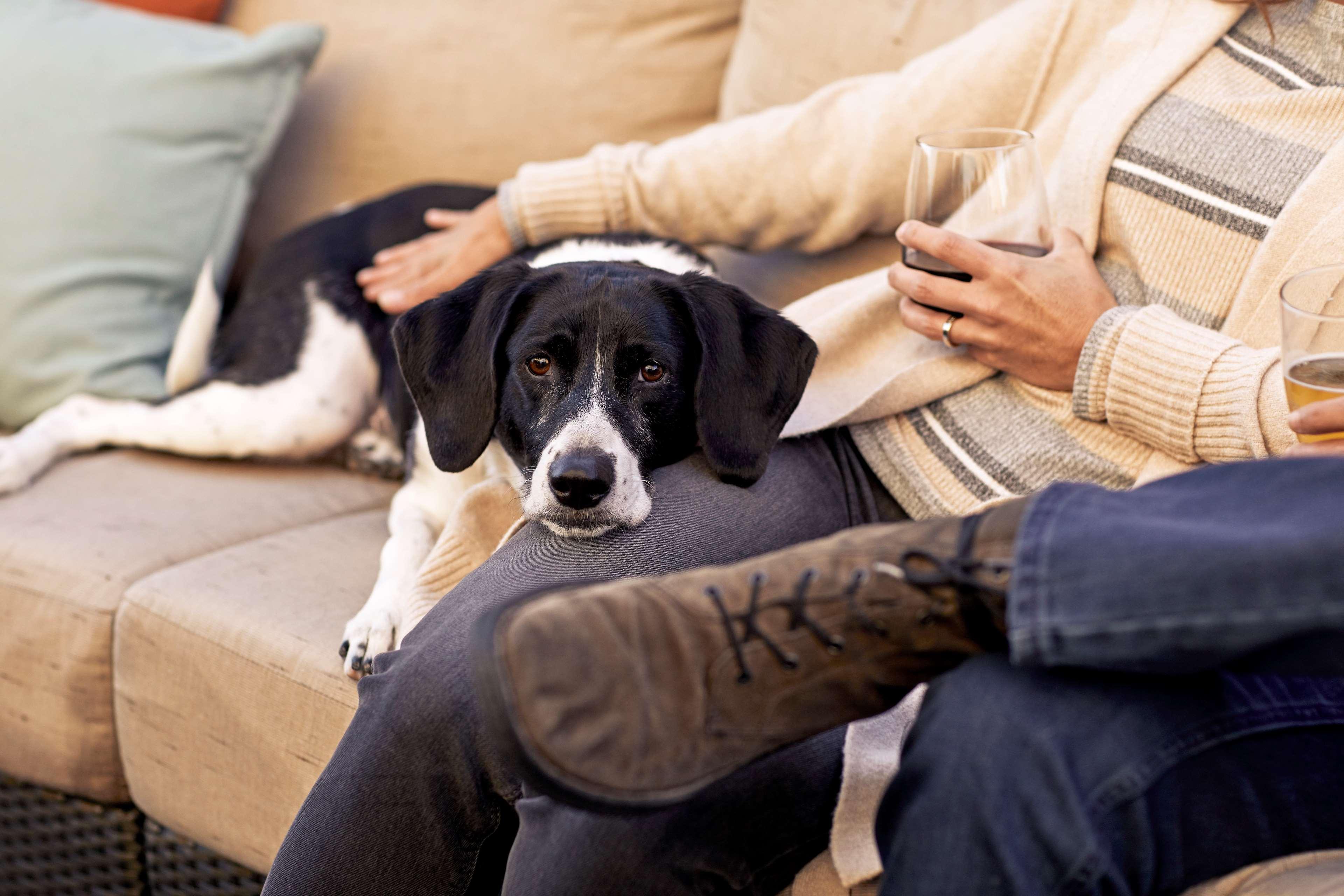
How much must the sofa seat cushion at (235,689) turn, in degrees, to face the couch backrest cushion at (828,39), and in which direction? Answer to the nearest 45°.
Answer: approximately 180°

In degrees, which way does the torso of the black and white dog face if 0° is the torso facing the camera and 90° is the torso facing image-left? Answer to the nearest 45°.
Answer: approximately 315°

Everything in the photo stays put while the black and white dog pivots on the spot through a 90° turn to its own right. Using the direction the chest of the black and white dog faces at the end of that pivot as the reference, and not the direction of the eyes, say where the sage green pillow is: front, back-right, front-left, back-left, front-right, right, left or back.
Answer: right

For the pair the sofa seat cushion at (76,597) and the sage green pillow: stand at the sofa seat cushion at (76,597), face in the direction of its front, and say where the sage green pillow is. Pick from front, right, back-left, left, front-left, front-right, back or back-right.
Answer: back-right
